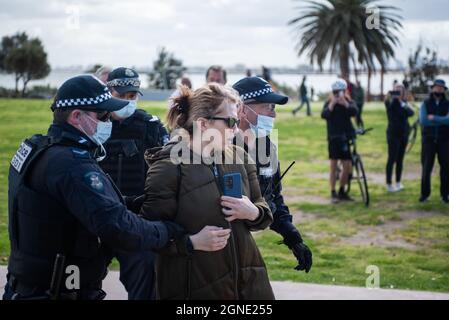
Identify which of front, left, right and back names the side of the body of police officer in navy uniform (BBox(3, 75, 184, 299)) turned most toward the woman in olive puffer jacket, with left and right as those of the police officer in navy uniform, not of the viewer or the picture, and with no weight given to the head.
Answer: front

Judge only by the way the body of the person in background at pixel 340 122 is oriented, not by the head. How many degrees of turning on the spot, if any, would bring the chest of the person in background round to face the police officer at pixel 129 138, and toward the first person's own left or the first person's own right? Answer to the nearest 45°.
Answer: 0° — they already face them

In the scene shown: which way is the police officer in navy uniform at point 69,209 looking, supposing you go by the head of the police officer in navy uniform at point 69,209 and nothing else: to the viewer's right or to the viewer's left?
to the viewer's right

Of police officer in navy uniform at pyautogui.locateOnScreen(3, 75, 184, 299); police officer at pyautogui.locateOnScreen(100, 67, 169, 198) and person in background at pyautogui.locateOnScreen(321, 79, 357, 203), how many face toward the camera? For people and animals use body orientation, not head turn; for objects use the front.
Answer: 2

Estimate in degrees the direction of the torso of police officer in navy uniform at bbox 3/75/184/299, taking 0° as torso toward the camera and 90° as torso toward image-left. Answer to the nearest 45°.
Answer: approximately 270°

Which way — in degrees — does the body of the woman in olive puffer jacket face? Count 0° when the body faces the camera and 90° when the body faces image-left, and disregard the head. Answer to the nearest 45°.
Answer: approximately 315°

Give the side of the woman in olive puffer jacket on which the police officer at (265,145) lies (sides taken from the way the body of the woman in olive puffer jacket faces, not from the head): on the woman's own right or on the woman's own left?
on the woman's own left

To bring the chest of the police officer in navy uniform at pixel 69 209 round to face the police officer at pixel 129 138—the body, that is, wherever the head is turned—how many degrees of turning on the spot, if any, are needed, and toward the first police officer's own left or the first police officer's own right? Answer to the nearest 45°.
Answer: approximately 90° to the first police officer's own left

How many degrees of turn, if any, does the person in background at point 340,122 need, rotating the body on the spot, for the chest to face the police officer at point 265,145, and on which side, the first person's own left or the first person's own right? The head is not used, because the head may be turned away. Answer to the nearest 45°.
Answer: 0° — they already face them

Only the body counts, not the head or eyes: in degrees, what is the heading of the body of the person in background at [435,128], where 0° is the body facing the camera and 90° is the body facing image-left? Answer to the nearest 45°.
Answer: approximately 0°
